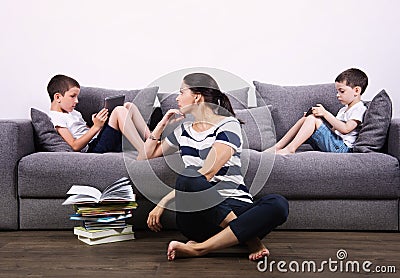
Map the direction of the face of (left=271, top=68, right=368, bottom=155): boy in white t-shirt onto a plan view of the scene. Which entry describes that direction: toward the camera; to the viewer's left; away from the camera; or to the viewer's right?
to the viewer's left

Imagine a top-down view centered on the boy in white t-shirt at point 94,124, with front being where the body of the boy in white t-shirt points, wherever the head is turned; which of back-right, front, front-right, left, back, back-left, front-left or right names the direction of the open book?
right

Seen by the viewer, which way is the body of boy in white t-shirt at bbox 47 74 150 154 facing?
to the viewer's right

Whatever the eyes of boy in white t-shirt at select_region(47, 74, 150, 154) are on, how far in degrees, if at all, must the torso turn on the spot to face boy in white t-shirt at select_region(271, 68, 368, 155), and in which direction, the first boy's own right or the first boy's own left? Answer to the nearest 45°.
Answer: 0° — they already face them

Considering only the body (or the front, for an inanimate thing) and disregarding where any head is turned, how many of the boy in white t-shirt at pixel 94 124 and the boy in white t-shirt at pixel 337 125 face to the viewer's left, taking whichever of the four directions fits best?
1

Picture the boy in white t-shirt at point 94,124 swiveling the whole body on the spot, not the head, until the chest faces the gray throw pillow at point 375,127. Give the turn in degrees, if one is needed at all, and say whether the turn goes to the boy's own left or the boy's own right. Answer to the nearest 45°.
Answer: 0° — they already face it

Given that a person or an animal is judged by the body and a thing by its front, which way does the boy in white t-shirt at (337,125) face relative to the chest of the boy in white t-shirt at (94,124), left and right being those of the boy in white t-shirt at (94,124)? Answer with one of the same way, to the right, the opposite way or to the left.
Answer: the opposite way

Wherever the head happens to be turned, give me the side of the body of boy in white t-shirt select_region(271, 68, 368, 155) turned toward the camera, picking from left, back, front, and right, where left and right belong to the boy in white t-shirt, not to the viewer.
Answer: left

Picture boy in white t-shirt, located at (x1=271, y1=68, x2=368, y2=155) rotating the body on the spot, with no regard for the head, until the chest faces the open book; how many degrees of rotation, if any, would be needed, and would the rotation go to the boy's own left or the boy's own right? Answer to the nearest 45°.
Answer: approximately 45° to the boy's own left

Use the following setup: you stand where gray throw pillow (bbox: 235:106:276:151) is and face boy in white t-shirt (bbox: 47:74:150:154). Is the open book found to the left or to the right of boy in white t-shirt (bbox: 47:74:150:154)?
left

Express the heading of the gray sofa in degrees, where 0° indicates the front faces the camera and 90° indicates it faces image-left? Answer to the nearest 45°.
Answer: approximately 0°

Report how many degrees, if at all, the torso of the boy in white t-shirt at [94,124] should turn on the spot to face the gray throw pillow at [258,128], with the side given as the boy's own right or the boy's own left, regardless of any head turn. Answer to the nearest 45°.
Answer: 0° — they already face it
